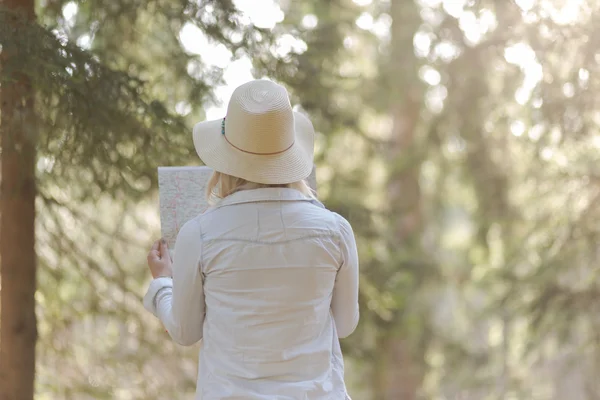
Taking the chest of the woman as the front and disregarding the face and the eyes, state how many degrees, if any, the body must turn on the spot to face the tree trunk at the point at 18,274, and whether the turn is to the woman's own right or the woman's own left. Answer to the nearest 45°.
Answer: approximately 45° to the woman's own left

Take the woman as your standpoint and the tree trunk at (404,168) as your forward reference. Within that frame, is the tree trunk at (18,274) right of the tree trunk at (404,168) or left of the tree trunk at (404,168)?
left

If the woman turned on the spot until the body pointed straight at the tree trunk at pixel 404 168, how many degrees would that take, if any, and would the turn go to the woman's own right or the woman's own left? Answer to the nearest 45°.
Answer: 0° — they already face it

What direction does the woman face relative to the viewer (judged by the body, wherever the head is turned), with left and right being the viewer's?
facing away from the viewer

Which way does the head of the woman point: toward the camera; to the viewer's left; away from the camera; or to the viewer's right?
away from the camera
